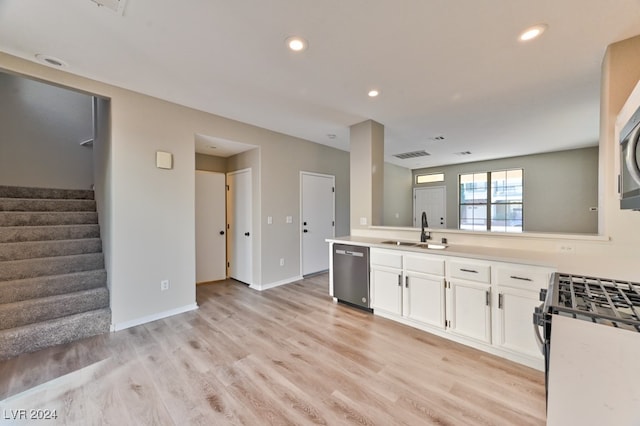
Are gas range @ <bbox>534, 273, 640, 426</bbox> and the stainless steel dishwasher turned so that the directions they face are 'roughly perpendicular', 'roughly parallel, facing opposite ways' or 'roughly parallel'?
roughly perpendicular

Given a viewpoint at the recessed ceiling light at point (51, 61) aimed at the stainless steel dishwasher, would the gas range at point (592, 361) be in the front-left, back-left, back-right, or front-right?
front-right

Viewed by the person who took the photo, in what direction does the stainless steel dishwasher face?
facing the viewer and to the left of the viewer

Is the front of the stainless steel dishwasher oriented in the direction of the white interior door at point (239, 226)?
no

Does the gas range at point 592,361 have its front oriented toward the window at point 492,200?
no

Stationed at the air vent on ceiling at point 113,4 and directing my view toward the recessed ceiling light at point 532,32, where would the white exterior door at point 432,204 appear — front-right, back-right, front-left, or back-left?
front-left

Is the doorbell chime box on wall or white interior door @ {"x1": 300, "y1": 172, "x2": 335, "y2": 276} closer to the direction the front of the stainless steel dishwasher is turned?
the doorbell chime box on wall

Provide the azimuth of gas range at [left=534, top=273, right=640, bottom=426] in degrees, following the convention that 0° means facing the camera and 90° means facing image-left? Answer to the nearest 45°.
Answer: approximately 90°

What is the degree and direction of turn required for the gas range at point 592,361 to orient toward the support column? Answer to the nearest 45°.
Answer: approximately 45° to its right

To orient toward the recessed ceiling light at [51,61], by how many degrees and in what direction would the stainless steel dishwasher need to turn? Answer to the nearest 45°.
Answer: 0° — it already faces it

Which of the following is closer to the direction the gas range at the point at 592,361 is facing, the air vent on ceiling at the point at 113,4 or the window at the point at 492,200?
the air vent on ceiling

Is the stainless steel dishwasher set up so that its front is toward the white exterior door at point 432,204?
no

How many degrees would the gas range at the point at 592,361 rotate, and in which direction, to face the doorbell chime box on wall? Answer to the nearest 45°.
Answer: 0° — it already faces it

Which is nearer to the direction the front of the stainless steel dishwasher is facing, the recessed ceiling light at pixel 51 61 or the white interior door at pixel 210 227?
the recessed ceiling light
